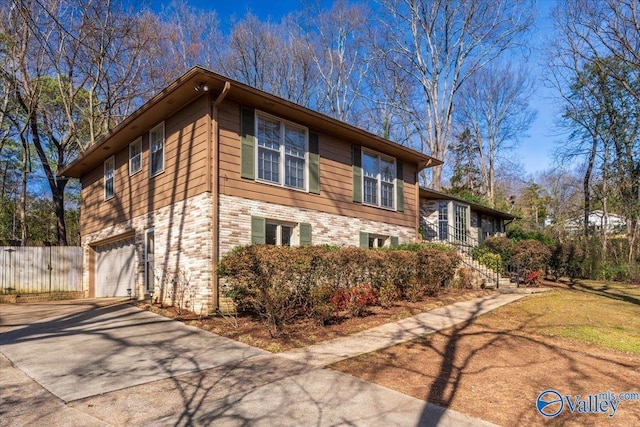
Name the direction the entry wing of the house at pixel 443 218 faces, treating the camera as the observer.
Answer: facing the viewer and to the right of the viewer

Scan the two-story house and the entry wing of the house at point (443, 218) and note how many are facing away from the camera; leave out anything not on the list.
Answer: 0

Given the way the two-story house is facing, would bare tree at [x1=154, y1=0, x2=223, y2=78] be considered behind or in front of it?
behind

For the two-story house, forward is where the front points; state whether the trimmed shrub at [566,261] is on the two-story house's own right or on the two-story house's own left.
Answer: on the two-story house's own left

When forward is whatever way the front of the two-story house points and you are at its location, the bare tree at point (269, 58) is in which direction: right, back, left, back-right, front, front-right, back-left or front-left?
back-left

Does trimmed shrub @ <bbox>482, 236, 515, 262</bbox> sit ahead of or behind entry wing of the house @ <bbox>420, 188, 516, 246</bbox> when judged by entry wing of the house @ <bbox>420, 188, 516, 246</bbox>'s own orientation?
ahead

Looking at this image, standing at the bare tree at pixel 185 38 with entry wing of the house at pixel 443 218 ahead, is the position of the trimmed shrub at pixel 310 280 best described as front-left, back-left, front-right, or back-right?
front-right

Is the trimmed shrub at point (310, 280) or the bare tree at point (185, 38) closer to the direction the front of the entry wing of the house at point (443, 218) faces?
the trimmed shrub

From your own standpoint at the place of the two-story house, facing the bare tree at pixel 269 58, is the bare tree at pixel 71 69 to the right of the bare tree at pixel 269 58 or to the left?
left

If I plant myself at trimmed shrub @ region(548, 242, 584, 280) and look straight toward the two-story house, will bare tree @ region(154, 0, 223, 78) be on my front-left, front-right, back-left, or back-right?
front-right

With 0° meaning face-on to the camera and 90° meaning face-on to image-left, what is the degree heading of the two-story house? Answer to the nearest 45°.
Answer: approximately 315°

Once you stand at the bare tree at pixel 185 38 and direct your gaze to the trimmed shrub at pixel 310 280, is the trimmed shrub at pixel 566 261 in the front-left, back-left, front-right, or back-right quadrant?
front-left
